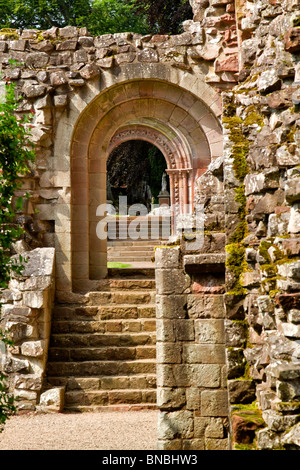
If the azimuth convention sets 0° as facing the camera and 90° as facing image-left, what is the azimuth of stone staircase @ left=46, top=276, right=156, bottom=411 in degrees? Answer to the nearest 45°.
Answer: approximately 0°

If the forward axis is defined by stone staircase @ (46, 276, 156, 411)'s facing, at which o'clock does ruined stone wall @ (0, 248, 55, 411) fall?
The ruined stone wall is roughly at 2 o'clock from the stone staircase.

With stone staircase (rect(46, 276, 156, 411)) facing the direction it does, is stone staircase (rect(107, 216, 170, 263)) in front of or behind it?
behind

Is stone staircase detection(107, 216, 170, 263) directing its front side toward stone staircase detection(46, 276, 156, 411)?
yes

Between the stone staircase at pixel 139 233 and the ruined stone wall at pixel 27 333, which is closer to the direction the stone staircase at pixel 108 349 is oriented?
the ruined stone wall
